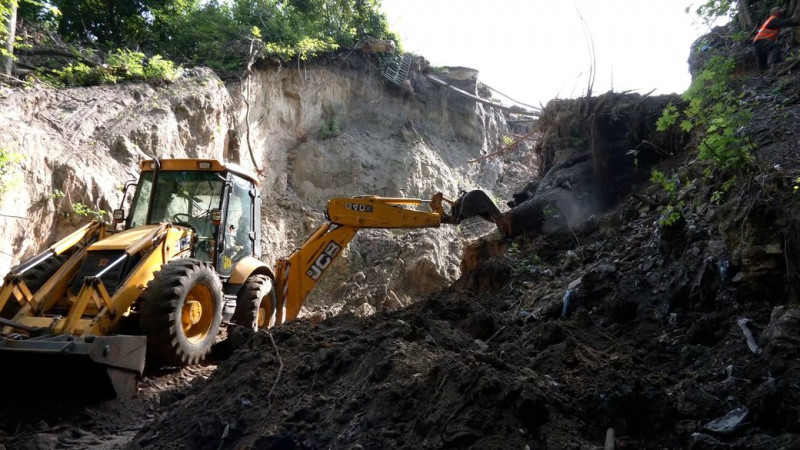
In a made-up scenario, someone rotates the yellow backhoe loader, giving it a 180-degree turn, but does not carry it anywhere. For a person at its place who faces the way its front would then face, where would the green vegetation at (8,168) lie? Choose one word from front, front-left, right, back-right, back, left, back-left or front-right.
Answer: left

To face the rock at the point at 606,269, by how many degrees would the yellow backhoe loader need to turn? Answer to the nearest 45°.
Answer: approximately 135° to its left

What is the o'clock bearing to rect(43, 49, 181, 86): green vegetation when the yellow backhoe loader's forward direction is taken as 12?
The green vegetation is roughly at 4 o'clock from the yellow backhoe loader.

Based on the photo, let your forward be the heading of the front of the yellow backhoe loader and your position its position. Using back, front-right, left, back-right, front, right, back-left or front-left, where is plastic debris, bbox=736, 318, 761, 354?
left

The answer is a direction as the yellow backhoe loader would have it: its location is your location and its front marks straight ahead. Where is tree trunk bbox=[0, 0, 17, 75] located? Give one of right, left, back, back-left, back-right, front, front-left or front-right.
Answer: right

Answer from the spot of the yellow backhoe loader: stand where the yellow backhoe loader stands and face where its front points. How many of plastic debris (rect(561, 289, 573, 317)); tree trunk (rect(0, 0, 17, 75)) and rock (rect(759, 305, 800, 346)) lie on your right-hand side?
1

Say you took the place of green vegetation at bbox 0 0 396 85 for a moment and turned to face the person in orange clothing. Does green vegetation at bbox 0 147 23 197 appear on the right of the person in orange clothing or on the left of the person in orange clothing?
right

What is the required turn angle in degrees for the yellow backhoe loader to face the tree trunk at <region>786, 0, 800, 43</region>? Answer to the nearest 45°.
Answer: approximately 135° to its left

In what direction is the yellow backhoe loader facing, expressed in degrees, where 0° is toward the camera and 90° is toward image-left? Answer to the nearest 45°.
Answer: approximately 45°

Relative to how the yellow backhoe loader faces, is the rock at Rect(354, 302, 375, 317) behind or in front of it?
behind

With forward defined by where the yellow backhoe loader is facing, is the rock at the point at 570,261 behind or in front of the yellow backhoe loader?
behind
